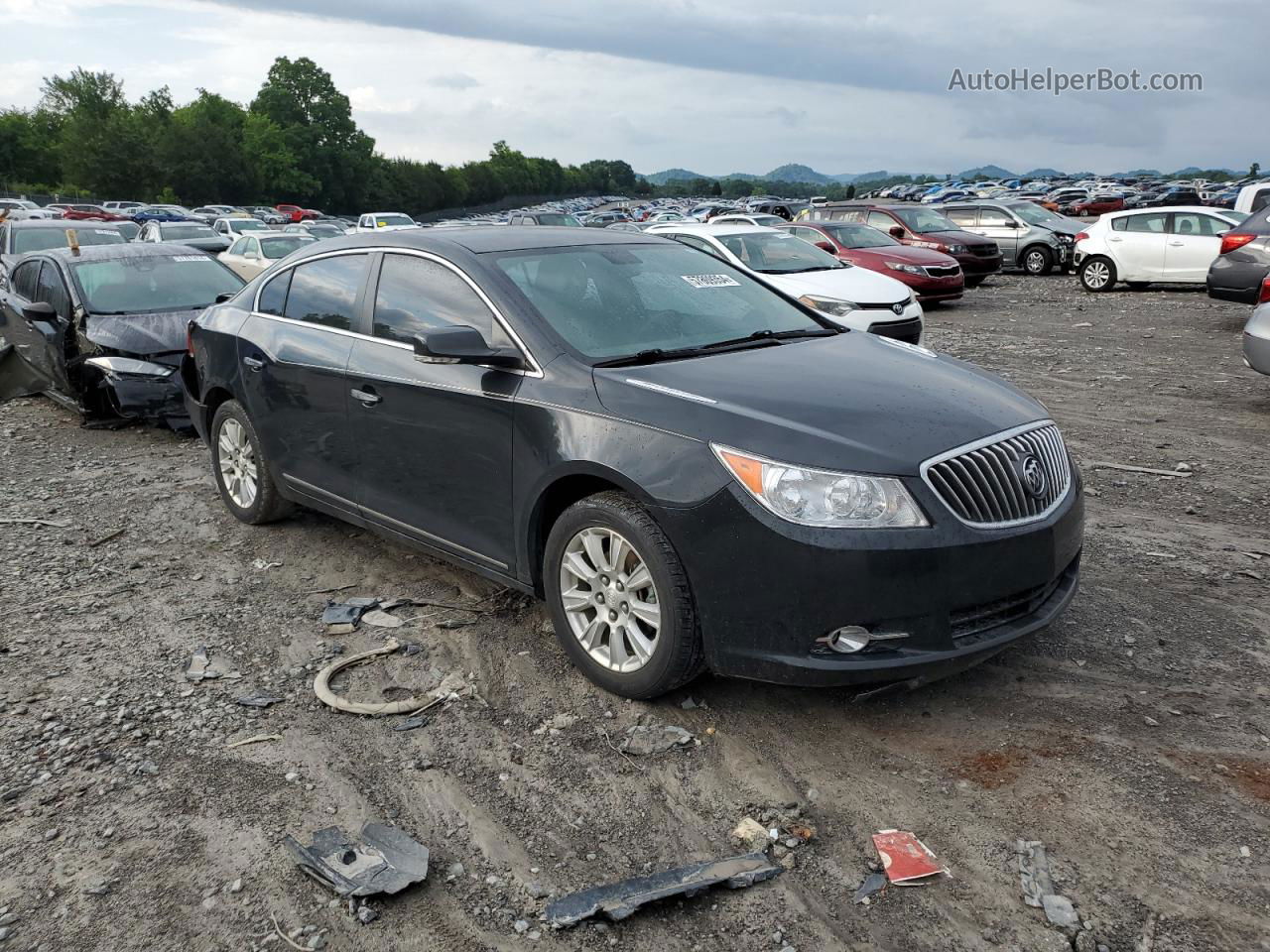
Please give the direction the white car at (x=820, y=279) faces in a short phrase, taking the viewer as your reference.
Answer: facing the viewer and to the right of the viewer

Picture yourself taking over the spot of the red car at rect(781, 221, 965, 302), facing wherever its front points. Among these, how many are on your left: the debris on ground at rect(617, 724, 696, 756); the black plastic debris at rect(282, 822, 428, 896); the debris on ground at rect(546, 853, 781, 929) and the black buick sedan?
0

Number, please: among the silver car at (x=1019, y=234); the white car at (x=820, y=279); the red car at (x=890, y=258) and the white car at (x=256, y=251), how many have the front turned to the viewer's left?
0

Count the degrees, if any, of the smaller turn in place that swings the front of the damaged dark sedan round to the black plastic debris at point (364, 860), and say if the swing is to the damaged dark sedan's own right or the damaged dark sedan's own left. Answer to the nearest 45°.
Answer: approximately 45° to the damaged dark sedan's own right

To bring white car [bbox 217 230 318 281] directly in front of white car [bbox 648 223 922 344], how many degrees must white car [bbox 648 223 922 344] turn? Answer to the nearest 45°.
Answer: approximately 180°

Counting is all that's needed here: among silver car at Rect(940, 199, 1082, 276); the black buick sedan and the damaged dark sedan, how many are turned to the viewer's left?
0

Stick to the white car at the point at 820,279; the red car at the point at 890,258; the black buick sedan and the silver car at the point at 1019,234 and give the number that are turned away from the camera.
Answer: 0

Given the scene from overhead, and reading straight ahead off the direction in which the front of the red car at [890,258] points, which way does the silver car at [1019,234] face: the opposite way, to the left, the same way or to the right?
the same way

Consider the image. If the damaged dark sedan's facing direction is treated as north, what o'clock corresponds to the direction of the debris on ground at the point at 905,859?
The debris on ground is roughly at 1 o'clock from the damaged dark sedan.

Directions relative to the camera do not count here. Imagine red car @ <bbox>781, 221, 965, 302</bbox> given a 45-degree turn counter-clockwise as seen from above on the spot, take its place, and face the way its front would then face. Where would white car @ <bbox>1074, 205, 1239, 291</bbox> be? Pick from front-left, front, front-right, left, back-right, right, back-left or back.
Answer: front-left

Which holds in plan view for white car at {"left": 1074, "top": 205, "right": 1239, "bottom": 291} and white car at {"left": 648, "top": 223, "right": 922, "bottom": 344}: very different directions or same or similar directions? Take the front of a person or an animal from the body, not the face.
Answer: same or similar directions

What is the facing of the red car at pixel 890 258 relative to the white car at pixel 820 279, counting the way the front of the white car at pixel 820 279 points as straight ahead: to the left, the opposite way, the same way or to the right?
the same way

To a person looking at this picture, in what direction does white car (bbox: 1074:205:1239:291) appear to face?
facing to the right of the viewer

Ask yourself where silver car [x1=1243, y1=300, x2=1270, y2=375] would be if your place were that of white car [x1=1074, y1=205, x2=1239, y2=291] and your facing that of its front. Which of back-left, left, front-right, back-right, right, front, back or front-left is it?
right

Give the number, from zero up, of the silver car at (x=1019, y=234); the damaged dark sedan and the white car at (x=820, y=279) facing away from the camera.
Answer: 0

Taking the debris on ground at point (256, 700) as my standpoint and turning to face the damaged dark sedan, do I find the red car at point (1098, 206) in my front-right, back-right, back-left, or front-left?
front-right

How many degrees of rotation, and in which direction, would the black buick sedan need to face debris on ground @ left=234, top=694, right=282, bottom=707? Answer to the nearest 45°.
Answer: approximately 135° to its right
